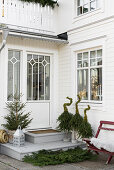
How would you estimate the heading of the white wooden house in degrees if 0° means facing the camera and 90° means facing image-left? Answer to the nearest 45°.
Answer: approximately 315°
